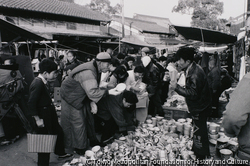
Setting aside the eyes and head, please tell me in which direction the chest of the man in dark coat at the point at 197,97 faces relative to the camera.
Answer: to the viewer's left

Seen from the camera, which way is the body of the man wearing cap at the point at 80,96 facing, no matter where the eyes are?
to the viewer's right

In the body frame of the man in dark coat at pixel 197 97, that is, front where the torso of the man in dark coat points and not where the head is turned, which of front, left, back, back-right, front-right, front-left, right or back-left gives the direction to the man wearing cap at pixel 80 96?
front

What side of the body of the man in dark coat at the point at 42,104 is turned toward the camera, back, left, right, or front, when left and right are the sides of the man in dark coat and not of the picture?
right

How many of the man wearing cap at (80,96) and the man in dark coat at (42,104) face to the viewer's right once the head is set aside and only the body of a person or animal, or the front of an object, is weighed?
2

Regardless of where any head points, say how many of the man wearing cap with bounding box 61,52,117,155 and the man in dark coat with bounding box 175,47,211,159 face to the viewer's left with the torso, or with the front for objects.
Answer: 1

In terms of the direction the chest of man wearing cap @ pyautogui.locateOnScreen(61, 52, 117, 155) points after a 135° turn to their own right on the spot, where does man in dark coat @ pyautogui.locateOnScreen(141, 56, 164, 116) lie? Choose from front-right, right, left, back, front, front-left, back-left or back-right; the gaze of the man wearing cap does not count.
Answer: back

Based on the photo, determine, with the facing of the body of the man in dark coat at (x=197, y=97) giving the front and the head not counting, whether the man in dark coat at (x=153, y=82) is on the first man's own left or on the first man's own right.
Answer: on the first man's own right

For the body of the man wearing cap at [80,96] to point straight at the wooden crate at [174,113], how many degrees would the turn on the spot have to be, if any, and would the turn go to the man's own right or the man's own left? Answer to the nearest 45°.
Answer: approximately 45° to the man's own left

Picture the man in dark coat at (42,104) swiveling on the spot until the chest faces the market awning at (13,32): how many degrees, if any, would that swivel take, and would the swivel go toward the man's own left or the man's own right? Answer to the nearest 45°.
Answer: approximately 90° to the man's own left

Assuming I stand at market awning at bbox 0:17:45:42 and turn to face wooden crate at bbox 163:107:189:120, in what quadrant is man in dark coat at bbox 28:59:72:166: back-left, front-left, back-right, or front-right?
front-right

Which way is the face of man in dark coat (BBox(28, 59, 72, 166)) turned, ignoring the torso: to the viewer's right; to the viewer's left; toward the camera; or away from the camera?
to the viewer's right
